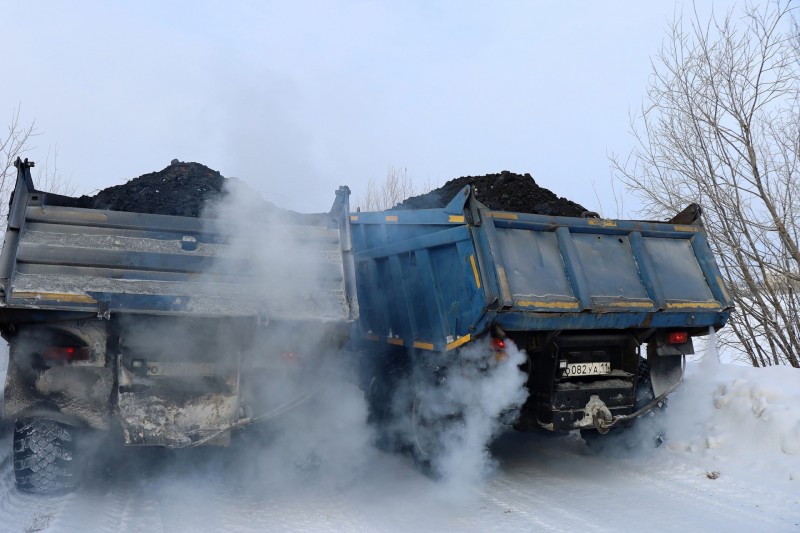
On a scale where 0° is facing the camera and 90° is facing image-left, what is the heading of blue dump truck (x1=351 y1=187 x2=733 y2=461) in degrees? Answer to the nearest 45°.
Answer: approximately 135°

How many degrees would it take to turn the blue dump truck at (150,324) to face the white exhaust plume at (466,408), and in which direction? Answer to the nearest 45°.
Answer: approximately 90° to its right

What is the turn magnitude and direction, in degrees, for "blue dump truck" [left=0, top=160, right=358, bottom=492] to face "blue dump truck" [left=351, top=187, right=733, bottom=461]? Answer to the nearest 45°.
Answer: approximately 90° to its right

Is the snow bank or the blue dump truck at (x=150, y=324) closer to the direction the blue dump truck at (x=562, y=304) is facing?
the blue dump truck

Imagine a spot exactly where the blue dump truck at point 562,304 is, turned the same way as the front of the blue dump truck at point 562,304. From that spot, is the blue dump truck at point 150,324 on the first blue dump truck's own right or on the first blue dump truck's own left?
on the first blue dump truck's own left

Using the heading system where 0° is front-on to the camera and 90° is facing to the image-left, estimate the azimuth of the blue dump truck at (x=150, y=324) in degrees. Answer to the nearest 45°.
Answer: approximately 180°
